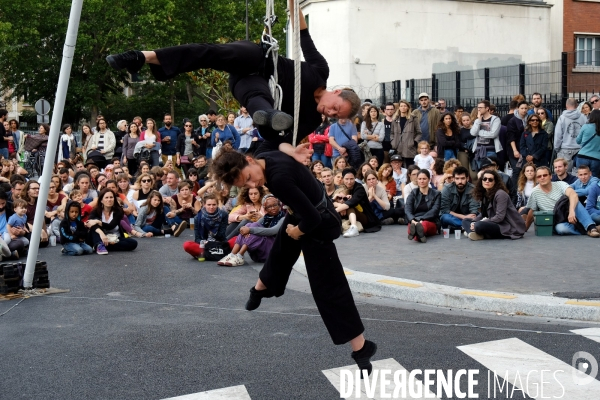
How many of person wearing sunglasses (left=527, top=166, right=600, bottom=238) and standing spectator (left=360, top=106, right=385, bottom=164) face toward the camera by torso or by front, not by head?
2

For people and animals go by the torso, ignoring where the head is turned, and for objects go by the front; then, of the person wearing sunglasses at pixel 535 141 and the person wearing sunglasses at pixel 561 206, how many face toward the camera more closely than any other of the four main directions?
2

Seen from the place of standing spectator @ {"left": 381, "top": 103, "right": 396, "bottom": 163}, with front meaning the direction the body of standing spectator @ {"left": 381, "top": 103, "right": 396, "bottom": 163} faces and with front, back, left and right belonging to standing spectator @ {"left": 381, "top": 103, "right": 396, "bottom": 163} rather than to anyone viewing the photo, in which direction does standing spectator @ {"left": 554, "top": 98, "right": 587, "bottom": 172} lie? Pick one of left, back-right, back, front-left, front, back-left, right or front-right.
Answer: front-left

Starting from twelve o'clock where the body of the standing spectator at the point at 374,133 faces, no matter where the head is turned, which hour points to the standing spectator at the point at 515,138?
the standing spectator at the point at 515,138 is roughly at 10 o'clock from the standing spectator at the point at 374,133.

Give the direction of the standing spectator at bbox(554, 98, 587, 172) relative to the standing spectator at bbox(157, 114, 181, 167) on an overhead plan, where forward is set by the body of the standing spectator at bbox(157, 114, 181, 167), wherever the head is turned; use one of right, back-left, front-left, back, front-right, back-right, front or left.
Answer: front-left

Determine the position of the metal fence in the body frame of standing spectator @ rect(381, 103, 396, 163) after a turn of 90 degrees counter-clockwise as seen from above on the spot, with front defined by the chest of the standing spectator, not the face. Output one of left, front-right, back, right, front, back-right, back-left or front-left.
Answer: front-left

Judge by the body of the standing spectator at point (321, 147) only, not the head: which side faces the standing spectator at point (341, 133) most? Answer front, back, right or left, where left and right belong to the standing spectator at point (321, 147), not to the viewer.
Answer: left

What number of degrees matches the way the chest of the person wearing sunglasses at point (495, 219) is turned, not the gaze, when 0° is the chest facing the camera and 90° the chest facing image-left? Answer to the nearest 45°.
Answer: approximately 45°

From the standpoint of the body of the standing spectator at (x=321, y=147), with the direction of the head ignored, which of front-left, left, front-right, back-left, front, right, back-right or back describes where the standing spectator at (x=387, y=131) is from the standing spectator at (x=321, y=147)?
back-left

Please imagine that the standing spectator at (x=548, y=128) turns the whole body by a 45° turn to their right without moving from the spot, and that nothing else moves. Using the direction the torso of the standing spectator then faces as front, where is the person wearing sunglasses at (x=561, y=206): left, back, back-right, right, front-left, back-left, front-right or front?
left

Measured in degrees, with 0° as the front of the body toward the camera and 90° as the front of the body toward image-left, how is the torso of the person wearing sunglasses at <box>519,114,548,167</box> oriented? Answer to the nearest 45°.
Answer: approximately 0°

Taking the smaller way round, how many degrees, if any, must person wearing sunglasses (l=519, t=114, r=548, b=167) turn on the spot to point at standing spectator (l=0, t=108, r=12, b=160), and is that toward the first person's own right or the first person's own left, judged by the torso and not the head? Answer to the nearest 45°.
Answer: approximately 90° to the first person's own right

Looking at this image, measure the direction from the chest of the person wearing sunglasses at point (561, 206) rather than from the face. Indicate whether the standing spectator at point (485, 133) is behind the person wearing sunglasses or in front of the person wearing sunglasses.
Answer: behind
